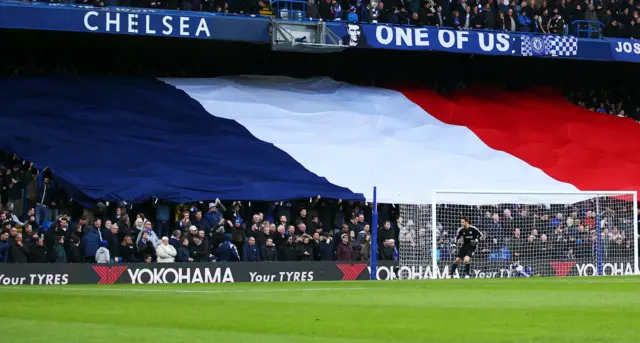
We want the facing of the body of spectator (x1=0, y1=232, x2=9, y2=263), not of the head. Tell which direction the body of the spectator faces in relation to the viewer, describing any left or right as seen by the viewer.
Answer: facing the viewer and to the right of the viewer

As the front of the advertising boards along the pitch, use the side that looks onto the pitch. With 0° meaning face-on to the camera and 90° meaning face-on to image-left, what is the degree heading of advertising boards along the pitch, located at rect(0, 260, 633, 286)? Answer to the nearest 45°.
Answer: approximately 0°

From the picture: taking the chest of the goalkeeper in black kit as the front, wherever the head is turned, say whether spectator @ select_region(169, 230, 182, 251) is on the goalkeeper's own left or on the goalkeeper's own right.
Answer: on the goalkeeper's own right

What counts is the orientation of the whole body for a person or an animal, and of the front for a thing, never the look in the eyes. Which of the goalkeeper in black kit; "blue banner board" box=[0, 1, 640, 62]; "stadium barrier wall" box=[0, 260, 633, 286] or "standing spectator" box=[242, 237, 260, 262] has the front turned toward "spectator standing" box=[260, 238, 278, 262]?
the blue banner board

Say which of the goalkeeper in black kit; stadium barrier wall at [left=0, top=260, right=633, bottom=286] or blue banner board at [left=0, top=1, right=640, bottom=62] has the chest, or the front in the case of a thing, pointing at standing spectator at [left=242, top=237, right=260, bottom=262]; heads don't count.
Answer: the blue banner board

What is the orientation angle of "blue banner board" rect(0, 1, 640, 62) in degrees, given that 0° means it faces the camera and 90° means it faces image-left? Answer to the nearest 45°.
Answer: approximately 0°

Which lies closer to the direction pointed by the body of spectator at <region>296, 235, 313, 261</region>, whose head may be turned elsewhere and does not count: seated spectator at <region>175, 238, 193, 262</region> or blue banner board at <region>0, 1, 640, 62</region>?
the seated spectator
